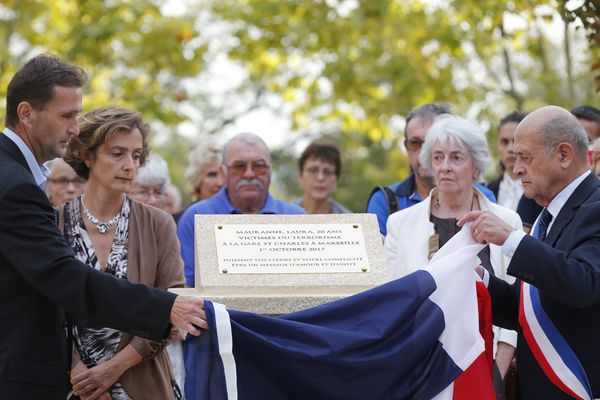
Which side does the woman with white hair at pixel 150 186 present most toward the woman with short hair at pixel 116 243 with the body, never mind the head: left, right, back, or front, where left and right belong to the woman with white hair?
front

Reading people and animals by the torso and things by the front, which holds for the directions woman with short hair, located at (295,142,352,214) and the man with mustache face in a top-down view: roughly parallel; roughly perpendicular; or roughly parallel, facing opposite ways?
roughly parallel

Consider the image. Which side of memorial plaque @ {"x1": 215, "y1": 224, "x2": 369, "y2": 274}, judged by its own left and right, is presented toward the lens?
front

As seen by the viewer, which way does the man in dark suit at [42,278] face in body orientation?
to the viewer's right

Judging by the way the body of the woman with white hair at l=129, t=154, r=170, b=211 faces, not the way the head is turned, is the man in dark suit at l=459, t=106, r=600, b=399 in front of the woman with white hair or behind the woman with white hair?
in front

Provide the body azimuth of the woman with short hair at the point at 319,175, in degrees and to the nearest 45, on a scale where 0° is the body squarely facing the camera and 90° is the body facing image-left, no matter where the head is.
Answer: approximately 0°

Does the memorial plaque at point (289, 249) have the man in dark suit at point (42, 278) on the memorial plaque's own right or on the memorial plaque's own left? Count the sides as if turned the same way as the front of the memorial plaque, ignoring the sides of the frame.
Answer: on the memorial plaque's own right

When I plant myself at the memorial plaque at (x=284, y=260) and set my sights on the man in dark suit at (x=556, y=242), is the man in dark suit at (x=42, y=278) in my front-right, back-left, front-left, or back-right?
back-right

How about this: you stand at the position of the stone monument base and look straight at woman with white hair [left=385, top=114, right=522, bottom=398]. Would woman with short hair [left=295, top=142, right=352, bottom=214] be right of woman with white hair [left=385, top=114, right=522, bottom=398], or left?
left

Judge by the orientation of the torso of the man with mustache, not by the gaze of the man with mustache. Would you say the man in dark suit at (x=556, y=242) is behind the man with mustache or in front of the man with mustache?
in front

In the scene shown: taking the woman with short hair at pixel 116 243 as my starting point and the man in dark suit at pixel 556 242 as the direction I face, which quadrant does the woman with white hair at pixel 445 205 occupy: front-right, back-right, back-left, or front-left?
front-left

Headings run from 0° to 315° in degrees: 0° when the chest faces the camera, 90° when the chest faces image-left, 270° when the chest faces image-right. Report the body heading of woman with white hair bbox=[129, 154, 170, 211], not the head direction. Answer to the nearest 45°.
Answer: approximately 0°

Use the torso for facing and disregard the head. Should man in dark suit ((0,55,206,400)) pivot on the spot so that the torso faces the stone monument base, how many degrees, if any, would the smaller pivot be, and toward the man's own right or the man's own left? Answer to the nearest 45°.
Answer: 0° — they already face it

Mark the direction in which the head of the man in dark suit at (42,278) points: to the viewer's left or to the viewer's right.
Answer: to the viewer's right

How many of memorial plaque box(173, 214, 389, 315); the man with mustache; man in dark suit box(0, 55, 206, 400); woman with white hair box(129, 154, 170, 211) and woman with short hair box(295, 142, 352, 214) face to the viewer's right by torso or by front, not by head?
1
